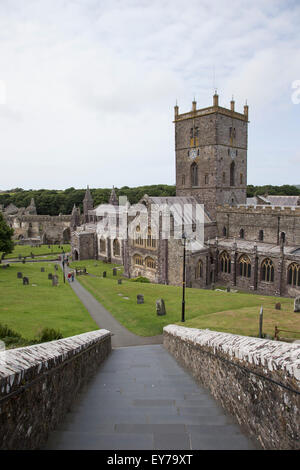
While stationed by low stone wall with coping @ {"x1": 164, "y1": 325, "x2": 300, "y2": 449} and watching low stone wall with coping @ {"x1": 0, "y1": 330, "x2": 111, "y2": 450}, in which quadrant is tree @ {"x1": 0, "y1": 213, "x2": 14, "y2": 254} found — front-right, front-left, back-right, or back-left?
front-right

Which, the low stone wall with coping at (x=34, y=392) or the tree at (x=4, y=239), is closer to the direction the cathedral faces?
the tree

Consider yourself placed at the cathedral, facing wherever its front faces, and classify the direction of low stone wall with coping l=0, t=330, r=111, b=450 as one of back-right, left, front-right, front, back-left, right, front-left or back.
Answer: back-left

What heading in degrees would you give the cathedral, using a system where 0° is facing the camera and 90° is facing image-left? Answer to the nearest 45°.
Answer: approximately 135°

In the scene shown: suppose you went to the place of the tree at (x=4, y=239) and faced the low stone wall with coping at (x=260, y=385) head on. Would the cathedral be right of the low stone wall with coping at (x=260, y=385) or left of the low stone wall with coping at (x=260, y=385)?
left

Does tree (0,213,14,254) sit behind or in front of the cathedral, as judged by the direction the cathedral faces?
in front

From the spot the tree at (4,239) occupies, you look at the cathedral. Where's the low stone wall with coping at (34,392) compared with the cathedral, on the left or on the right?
right
